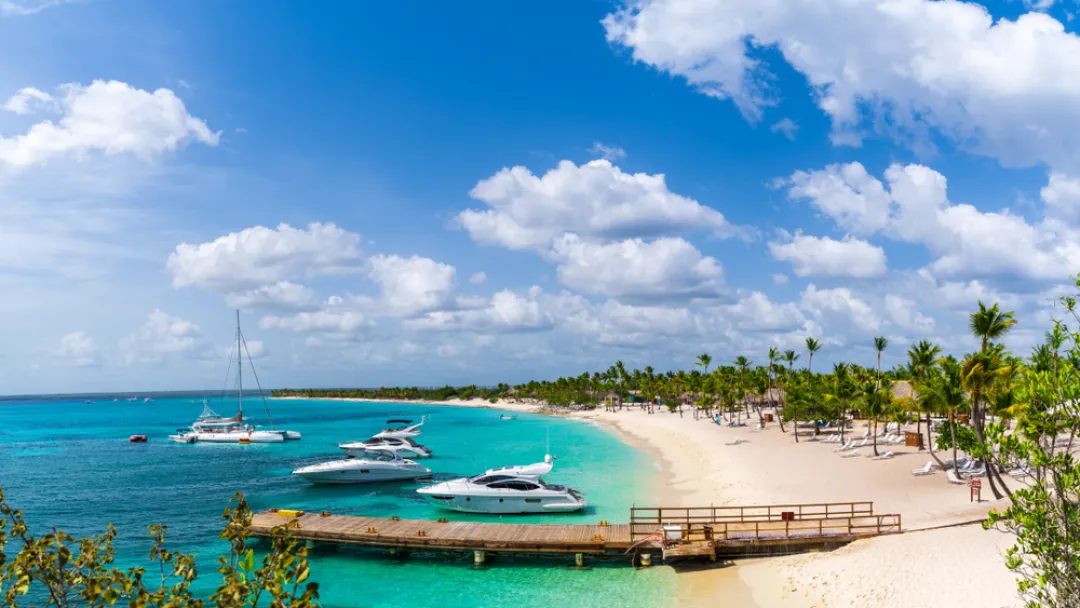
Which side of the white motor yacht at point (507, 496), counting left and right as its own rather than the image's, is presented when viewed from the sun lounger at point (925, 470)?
back

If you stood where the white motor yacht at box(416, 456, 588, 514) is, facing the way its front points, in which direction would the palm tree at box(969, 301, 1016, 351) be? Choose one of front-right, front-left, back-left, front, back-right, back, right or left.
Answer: back

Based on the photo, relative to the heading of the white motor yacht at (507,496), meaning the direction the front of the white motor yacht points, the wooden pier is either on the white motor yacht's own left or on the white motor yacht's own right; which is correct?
on the white motor yacht's own left

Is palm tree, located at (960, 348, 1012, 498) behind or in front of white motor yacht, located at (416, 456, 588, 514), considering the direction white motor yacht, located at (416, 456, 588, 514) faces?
behind

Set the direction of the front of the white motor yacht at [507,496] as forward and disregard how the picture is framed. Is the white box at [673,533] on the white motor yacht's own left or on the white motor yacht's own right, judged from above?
on the white motor yacht's own left

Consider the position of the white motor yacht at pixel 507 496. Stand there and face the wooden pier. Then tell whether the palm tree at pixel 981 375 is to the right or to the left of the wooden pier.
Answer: left

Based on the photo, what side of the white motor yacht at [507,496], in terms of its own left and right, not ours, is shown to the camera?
left

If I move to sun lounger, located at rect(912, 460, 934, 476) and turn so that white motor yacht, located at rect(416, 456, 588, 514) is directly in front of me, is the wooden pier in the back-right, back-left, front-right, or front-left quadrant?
front-left
